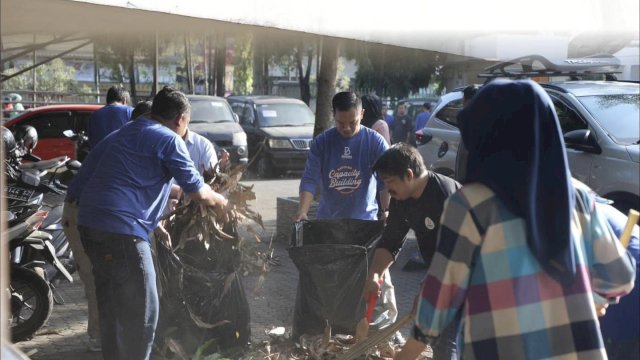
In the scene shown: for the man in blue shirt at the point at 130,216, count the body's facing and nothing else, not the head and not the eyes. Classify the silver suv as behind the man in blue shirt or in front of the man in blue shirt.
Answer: in front

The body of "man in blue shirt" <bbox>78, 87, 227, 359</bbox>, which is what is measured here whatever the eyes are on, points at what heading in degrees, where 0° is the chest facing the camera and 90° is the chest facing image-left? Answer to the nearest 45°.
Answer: approximately 225°

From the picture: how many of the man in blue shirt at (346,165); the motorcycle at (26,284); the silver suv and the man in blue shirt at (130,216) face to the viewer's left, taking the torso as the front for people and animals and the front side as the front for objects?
1

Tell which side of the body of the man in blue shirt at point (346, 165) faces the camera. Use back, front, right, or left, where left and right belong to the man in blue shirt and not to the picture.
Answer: front

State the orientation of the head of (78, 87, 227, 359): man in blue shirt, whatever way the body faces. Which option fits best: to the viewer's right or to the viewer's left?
to the viewer's right

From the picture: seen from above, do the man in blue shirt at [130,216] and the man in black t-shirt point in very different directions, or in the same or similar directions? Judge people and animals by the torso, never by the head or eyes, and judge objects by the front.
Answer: very different directions

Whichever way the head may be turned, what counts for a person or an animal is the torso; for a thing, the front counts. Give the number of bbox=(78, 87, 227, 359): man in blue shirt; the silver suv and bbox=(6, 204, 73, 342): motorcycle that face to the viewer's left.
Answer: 1

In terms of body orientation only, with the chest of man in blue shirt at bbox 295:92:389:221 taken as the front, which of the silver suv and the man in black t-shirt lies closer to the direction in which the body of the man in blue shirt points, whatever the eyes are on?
the man in black t-shirt

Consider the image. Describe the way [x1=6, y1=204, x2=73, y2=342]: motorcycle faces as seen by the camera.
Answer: facing to the left of the viewer

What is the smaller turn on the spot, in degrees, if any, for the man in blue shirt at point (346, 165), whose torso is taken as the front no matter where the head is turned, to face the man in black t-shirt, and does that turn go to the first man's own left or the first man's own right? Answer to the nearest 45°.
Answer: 0° — they already face them

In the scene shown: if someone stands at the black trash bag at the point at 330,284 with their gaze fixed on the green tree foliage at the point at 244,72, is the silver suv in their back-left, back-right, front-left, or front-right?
front-right
